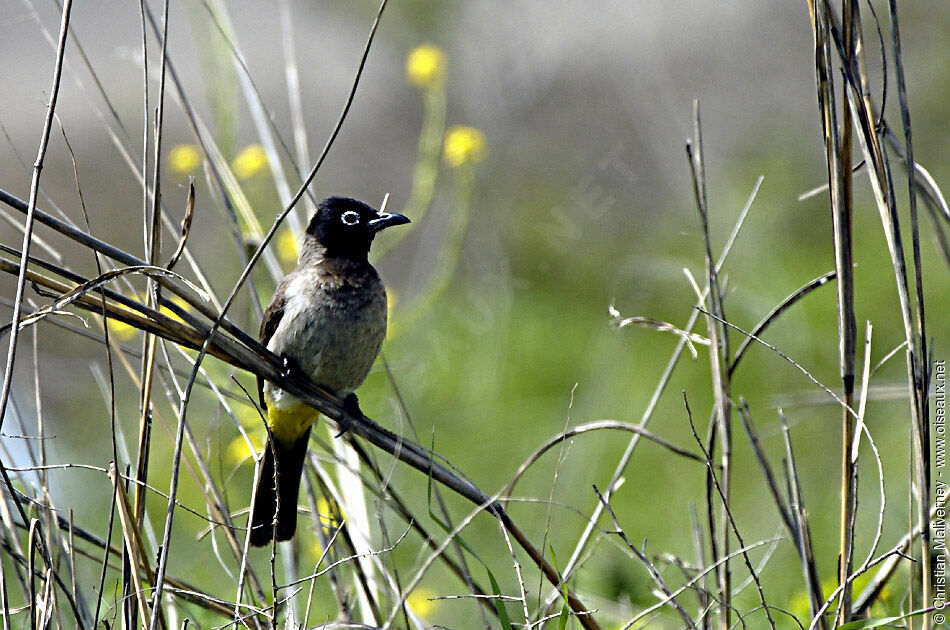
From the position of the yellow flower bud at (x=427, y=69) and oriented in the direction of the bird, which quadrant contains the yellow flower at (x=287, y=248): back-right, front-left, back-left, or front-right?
front-right

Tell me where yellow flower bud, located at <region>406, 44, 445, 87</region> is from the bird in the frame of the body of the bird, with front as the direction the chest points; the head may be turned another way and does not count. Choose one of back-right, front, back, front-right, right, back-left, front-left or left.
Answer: left

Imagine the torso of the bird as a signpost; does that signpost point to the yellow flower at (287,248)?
no

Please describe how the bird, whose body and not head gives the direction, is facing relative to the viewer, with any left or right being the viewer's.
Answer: facing the viewer and to the right of the viewer

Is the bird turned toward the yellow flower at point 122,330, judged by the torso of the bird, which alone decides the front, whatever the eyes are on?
no

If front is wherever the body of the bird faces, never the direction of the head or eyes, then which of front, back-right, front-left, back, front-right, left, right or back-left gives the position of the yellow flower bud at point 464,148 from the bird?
left
